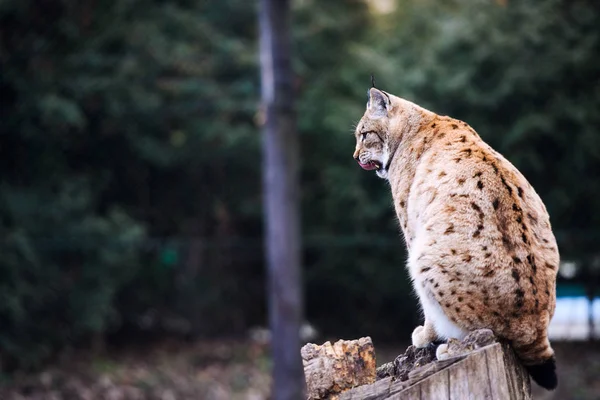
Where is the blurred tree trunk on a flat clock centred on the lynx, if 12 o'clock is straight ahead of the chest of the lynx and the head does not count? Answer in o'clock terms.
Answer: The blurred tree trunk is roughly at 12 o'clock from the lynx.

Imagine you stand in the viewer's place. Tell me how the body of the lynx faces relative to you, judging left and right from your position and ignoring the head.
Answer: facing away from the viewer and to the left of the viewer
